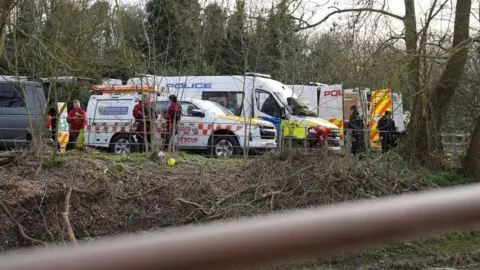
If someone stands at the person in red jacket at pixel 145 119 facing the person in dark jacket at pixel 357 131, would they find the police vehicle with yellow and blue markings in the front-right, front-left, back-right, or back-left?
front-left

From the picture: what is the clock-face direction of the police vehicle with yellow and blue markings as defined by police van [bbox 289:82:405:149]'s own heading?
The police vehicle with yellow and blue markings is roughly at 9 o'clock from the police van.
